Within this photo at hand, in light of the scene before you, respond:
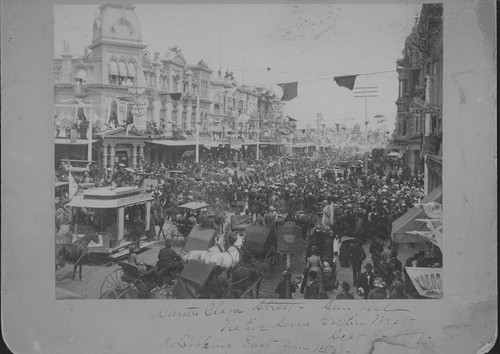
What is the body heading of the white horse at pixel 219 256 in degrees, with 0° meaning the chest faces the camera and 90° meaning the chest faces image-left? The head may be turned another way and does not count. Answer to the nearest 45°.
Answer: approximately 270°
